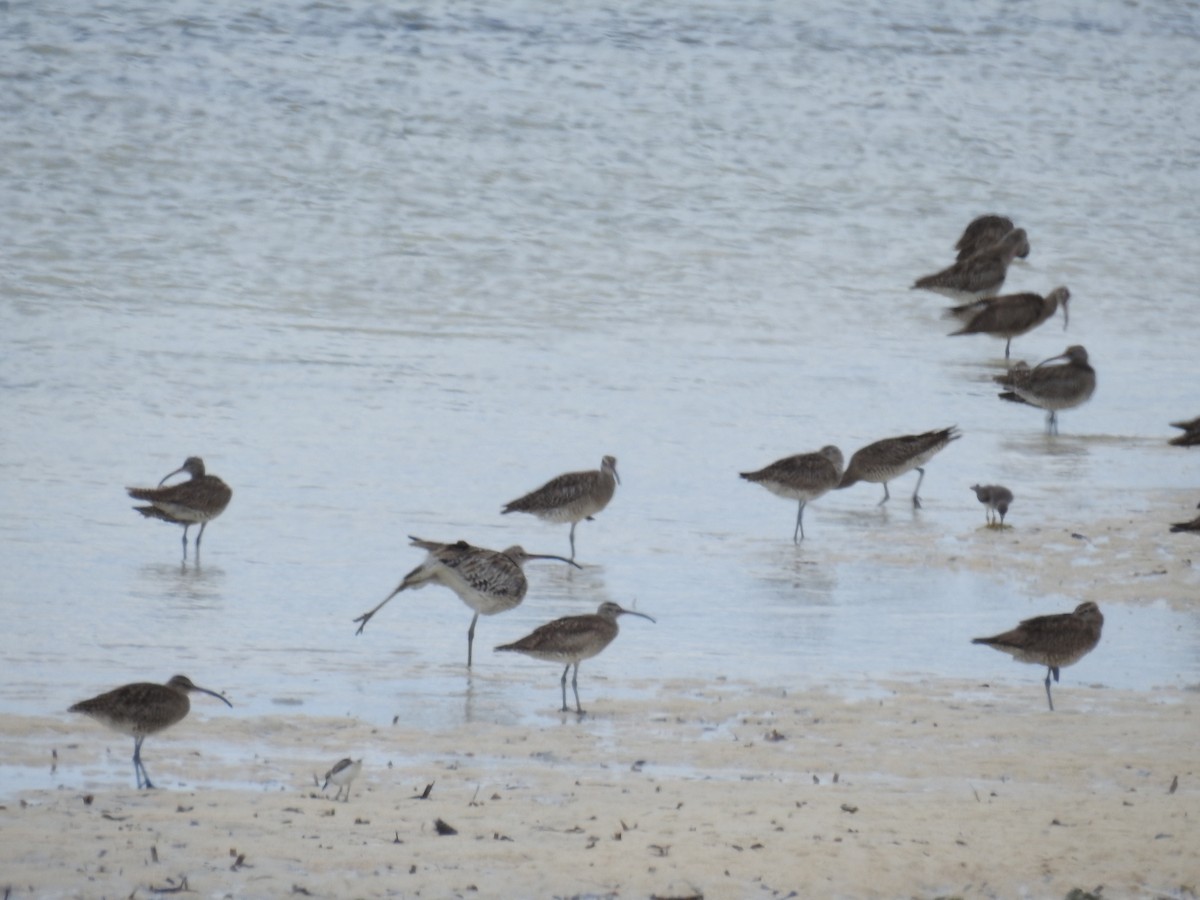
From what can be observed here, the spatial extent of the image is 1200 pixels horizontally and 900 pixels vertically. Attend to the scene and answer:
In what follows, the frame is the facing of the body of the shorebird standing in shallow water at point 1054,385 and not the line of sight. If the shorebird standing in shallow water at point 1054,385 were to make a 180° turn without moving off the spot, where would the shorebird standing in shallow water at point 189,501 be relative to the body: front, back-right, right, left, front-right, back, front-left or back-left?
front-left

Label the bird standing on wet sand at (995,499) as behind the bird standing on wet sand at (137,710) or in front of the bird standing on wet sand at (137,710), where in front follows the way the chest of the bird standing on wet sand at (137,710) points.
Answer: in front

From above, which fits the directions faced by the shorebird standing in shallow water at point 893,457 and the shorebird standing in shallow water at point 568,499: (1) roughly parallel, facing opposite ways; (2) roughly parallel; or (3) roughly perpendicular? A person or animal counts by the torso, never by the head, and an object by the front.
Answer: roughly parallel, facing opposite ways

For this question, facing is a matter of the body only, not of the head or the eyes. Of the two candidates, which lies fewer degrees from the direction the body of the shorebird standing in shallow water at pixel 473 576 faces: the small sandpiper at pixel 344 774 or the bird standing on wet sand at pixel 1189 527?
the bird standing on wet sand

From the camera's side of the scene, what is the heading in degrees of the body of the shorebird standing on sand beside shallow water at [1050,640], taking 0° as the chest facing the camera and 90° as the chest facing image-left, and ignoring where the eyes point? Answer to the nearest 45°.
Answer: approximately 270°

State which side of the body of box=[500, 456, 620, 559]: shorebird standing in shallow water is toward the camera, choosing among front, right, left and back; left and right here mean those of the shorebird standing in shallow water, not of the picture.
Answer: right

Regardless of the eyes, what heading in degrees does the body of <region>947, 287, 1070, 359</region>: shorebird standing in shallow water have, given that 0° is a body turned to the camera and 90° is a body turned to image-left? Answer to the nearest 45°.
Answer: approximately 270°

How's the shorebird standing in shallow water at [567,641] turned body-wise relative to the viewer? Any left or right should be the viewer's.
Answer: facing to the right of the viewer

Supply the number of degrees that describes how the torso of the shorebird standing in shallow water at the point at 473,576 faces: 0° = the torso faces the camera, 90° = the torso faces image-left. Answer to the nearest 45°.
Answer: approximately 270°

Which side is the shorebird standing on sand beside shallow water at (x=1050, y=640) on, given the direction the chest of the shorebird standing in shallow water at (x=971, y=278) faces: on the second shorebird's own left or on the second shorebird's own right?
on the second shorebird's own right

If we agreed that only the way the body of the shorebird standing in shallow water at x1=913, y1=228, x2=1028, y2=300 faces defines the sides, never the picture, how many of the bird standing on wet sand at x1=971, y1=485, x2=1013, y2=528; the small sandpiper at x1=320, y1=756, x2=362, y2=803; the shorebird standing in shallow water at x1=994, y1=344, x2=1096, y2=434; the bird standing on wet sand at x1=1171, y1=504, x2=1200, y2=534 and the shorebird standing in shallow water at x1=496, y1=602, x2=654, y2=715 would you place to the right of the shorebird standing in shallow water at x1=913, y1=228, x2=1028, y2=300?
5

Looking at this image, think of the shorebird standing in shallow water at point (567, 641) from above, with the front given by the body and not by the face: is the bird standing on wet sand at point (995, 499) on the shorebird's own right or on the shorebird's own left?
on the shorebird's own left

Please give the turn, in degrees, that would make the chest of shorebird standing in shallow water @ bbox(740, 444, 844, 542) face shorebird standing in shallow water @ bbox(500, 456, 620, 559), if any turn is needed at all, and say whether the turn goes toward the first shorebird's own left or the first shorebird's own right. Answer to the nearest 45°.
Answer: approximately 135° to the first shorebird's own right

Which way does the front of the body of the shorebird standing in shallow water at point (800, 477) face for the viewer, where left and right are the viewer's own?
facing to the right of the viewer

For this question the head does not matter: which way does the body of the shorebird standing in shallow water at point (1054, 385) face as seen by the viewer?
to the viewer's right

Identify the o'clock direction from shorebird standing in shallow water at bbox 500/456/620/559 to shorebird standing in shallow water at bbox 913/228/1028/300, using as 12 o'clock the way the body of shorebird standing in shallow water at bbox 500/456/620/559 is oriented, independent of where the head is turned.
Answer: shorebird standing in shallow water at bbox 913/228/1028/300 is roughly at 10 o'clock from shorebird standing in shallow water at bbox 500/456/620/559.

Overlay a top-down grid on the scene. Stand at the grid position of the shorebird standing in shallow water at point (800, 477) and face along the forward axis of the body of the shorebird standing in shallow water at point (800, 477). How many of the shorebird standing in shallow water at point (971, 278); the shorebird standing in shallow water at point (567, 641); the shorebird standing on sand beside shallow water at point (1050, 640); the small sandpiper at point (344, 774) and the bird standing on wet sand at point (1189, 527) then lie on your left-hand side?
1
